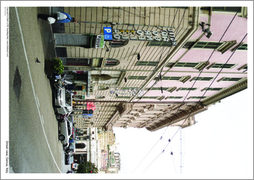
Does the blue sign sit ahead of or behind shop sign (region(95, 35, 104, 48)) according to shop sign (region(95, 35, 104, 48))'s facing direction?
ahead

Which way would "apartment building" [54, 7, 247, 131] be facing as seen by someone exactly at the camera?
facing the viewer and to the right of the viewer

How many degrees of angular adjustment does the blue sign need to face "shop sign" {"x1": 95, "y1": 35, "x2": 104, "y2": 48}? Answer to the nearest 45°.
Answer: approximately 180°

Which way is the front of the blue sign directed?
toward the camera

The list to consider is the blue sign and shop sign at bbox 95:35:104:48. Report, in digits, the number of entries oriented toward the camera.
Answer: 2

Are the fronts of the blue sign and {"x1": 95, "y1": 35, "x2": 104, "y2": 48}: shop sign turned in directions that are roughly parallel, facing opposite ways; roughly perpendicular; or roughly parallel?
roughly parallel

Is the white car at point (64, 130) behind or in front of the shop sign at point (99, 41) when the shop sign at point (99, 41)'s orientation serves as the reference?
behind

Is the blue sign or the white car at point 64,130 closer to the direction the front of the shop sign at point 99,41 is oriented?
the blue sign

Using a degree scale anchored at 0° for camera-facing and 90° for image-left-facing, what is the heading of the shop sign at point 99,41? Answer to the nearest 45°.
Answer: approximately 0°
